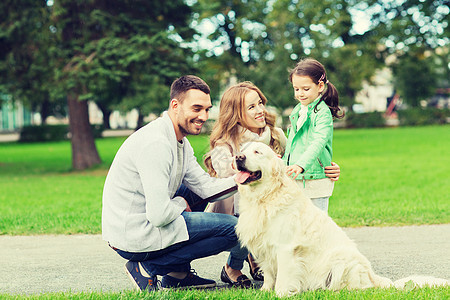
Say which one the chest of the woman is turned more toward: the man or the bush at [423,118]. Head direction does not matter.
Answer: the man

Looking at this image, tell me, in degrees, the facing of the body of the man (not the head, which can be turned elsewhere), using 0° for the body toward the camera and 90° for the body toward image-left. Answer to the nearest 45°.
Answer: approximately 270°

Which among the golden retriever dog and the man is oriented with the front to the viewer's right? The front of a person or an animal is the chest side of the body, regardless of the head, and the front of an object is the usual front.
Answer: the man

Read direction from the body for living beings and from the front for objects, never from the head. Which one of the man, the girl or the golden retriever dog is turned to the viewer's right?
the man

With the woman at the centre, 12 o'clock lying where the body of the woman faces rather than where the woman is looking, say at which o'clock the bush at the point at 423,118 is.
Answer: The bush is roughly at 8 o'clock from the woman.

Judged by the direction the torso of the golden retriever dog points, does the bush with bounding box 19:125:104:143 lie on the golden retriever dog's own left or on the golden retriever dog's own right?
on the golden retriever dog's own right

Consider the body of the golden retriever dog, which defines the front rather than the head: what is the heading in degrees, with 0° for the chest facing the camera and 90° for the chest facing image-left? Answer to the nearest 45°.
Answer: approximately 45°

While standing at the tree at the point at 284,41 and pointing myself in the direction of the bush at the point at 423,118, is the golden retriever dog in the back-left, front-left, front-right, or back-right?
back-right

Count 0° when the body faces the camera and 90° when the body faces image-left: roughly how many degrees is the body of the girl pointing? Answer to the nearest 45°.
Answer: approximately 45°

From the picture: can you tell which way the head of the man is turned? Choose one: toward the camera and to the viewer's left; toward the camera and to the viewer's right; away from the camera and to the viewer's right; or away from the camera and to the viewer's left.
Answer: toward the camera and to the viewer's right

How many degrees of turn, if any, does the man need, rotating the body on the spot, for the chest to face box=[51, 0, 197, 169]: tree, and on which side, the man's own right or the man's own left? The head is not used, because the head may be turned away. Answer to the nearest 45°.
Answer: approximately 90° to the man's own left

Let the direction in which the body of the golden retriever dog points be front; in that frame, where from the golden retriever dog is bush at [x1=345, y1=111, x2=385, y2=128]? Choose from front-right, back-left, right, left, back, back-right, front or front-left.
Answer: back-right

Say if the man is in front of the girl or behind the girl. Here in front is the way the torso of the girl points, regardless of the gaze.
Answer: in front

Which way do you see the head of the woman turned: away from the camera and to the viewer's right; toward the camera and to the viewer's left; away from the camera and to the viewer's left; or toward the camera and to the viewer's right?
toward the camera and to the viewer's right

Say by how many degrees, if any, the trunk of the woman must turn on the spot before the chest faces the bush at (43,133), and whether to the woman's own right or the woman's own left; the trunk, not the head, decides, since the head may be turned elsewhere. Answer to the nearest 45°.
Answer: approximately 180°

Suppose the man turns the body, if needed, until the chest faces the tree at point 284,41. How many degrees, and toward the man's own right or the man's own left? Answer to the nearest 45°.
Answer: approximately 90° to the man's own left

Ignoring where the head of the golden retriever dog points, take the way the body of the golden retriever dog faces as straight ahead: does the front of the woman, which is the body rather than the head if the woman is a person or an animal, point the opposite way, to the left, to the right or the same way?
to the left

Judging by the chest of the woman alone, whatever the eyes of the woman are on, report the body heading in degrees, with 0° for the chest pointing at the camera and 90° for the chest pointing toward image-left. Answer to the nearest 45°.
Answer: approximately 315°

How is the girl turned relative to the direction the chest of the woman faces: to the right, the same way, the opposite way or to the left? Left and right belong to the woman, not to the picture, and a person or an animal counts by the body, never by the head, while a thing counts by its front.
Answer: to the right

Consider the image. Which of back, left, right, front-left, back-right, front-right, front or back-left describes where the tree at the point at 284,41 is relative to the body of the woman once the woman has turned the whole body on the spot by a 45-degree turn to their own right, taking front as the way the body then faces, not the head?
back
